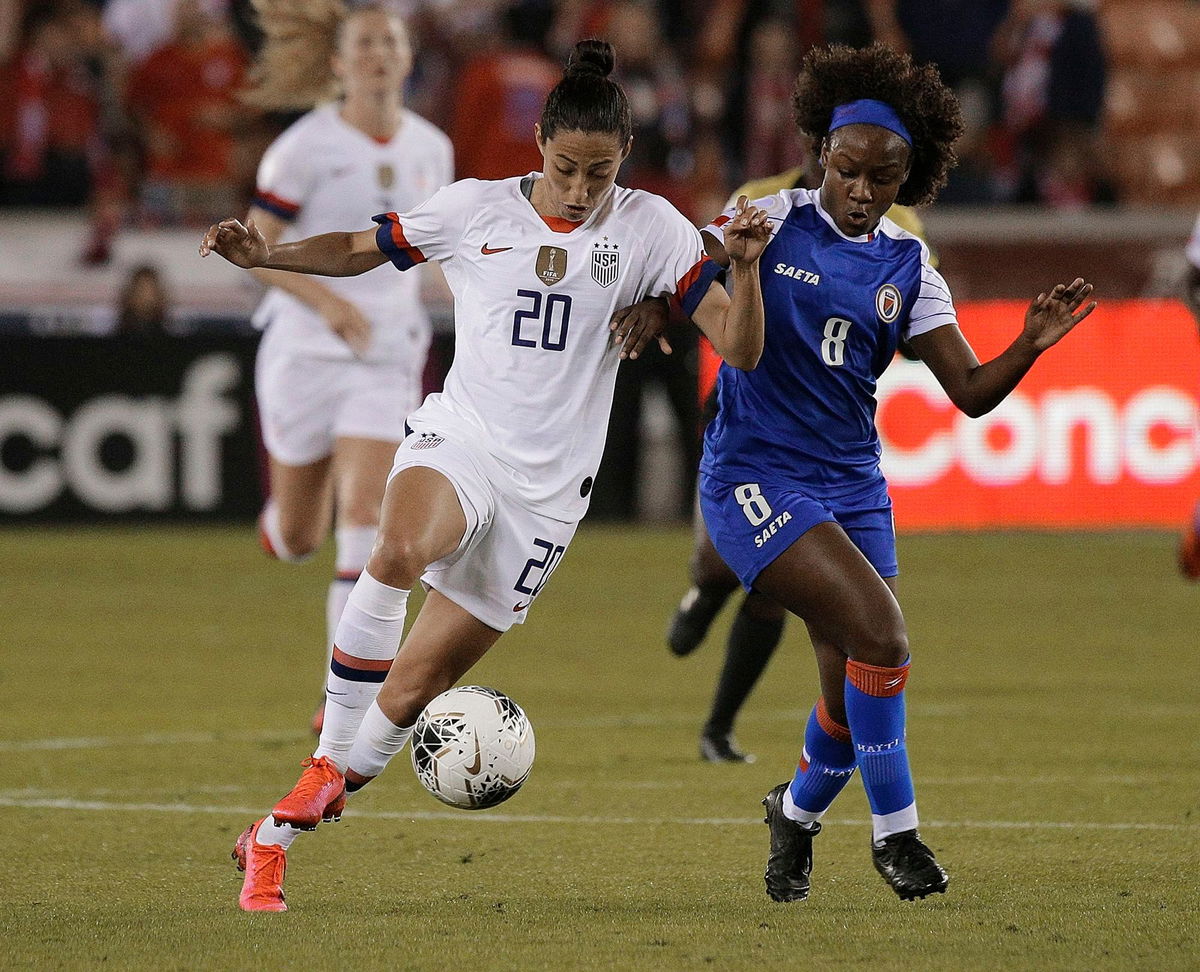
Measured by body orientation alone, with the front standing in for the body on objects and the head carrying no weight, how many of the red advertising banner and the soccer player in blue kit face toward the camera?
2

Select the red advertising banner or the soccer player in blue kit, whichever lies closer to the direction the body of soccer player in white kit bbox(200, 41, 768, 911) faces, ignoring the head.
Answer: the soccer player in blue kit

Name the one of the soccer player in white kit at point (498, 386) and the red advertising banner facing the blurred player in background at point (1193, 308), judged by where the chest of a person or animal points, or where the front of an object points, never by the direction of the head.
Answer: the red advertising banner

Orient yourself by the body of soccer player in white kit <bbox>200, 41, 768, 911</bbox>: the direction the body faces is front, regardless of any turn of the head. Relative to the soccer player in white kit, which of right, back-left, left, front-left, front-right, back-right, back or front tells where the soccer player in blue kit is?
left

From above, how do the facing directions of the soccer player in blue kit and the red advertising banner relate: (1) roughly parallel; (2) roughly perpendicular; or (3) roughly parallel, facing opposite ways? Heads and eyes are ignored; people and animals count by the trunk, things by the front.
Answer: roughly parallel

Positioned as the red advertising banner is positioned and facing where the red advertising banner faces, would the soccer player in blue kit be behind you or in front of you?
in front

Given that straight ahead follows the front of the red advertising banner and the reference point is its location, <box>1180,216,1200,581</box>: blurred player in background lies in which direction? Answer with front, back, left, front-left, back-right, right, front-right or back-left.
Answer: front

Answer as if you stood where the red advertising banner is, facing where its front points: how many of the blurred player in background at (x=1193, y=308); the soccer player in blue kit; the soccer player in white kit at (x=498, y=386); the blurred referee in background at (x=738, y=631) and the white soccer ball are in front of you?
5

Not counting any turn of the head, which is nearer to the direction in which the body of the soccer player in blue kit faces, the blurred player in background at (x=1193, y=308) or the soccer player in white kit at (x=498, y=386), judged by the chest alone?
the soccer player in white kit

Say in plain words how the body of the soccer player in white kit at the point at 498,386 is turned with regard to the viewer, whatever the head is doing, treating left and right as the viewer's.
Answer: facing the viewer

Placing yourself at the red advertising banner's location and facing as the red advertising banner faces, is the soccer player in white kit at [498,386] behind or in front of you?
in front

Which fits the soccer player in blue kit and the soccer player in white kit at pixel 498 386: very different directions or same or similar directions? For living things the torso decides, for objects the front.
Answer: same or similar directions

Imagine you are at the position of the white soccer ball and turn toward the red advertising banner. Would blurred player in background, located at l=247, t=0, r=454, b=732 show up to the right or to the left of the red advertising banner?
left

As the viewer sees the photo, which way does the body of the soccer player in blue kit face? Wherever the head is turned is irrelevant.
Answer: toward the camera
